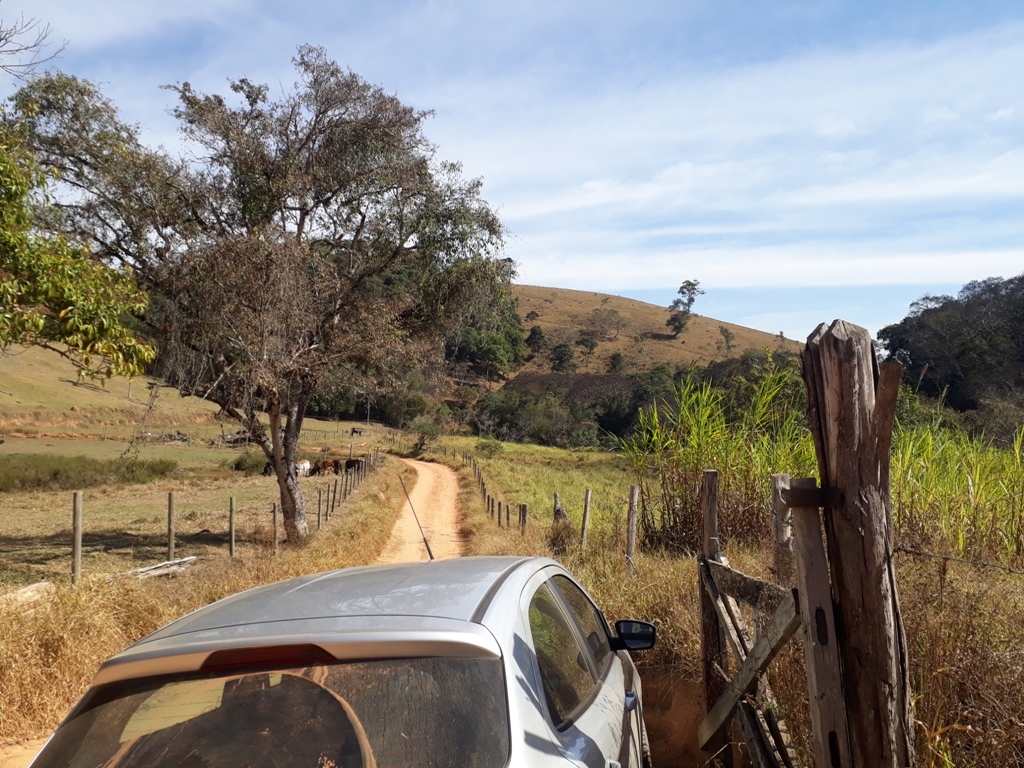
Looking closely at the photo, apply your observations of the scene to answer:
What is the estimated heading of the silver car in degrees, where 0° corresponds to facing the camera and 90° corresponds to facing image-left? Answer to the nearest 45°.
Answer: approximately 225°

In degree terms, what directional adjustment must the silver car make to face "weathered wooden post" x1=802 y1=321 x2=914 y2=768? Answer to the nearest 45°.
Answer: approximately 45° to its right

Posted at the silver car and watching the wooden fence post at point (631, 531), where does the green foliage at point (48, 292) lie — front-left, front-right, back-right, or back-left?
front-left

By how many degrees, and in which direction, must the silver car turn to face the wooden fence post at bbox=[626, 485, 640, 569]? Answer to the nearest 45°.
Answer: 0° — it already faces it

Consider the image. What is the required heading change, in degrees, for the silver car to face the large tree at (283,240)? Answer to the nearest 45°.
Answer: approximately 45° to its left

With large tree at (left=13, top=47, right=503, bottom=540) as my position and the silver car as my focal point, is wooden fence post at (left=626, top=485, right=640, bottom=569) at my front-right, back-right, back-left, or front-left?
front-left
